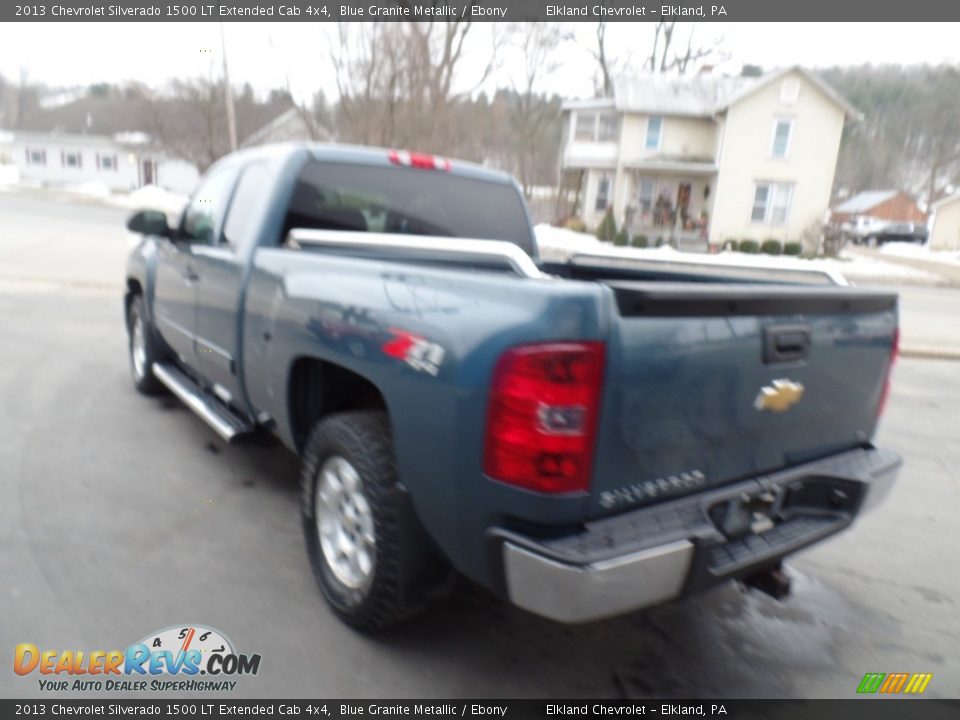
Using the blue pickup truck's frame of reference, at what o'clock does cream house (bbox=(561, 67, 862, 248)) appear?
The cream house is roughly at 2 o'clock from the blue pickup truck.

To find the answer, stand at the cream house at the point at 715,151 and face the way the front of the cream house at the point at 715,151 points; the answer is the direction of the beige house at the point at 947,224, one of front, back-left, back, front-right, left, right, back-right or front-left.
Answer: back-left

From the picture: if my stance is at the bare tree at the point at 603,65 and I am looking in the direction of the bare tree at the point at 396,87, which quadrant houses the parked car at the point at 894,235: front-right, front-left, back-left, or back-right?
back-left

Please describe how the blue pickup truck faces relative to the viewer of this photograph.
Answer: facing away from the viewer and to the left of the viewer

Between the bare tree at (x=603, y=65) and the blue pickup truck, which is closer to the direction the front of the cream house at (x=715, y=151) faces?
the blue pickup truck

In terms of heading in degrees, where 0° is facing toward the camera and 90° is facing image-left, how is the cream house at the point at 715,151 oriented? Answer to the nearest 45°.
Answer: approximately 0°

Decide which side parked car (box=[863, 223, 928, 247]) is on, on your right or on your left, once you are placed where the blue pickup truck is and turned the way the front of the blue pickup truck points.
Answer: on your right

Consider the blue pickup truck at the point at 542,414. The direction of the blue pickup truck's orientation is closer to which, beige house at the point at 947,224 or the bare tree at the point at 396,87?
the bare tree

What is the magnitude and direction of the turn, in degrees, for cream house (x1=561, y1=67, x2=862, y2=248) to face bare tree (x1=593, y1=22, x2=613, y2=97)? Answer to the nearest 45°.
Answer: approximately 135° to its right

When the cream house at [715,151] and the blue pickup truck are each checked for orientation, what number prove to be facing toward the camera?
1

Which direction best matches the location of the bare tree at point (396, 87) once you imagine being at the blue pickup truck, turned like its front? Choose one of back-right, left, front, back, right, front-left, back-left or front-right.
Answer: front-right
